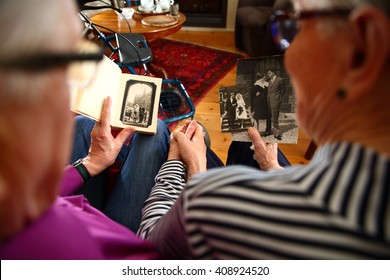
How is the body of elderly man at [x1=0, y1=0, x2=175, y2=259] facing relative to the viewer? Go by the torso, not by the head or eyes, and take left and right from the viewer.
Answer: facing away from the viewer and to the right of the viewer

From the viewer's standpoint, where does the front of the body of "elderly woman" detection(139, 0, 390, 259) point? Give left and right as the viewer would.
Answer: facing away from the viewer and to the left of the viewer

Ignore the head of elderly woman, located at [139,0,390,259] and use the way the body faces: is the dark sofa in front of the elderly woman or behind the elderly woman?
in front

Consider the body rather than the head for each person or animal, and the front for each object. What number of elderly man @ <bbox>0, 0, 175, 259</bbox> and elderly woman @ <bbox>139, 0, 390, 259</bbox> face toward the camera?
0

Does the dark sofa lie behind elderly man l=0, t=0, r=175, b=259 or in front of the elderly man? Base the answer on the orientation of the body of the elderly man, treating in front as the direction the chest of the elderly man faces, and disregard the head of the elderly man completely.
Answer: in front

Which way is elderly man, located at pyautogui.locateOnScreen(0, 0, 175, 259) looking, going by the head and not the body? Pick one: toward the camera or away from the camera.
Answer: away from the camera
